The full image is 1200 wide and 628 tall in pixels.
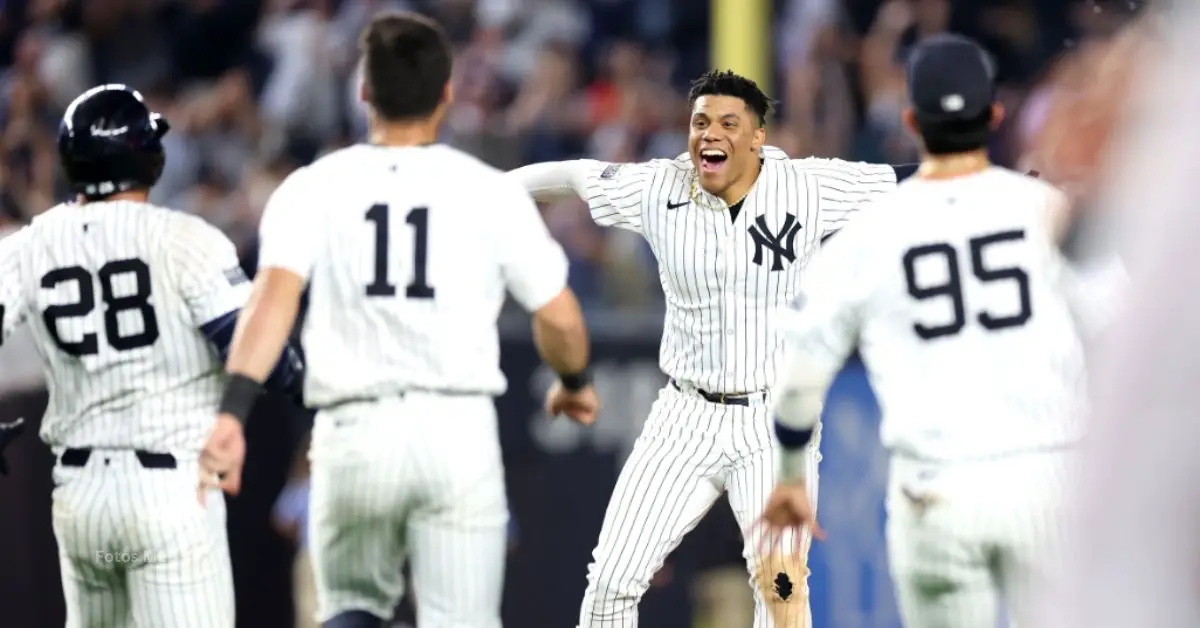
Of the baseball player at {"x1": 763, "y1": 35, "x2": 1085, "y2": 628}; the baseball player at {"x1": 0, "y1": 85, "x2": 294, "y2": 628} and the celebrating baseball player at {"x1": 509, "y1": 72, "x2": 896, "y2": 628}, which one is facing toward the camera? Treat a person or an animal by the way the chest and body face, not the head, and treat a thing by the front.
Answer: the celebrating baseball player

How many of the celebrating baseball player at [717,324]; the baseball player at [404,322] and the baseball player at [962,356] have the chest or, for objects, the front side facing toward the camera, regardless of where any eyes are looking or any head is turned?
1

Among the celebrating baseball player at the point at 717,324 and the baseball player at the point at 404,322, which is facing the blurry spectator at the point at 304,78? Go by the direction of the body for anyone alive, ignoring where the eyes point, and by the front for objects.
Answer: the baseball player

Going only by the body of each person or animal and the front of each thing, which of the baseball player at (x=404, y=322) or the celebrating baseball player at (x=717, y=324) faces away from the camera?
the baseball player

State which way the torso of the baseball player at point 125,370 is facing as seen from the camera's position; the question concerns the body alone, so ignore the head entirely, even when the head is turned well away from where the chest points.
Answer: away from the camera

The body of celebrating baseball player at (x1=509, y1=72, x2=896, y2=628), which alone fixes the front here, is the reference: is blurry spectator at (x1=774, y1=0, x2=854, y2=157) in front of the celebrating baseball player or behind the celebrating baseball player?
behind

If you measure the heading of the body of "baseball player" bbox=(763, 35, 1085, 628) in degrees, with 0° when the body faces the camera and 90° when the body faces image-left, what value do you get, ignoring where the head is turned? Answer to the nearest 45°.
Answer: approximately 180°

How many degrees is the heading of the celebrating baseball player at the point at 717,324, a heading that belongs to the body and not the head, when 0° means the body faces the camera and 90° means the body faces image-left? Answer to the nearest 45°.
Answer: approximately 0°

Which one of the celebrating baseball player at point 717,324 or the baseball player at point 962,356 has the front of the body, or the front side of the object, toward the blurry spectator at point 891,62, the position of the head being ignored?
the baseball player

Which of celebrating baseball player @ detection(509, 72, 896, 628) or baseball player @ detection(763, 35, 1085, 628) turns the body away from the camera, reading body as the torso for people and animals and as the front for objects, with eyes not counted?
the baseball player

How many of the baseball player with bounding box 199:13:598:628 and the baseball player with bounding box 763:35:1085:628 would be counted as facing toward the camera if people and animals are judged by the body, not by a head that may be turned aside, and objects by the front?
0

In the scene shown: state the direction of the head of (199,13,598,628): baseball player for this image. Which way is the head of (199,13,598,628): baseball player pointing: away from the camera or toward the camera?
away from the camera

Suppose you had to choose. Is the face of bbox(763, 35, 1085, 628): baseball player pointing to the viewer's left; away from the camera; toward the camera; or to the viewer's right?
away from the camera

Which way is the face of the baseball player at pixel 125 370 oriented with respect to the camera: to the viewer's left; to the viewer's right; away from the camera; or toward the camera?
away from the camera

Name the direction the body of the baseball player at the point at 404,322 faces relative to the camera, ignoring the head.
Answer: away from the camera

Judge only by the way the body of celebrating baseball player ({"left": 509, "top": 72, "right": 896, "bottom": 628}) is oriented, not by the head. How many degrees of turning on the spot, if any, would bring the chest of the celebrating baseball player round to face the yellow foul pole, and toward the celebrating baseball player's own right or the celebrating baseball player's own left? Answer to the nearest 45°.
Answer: approximately 180°
